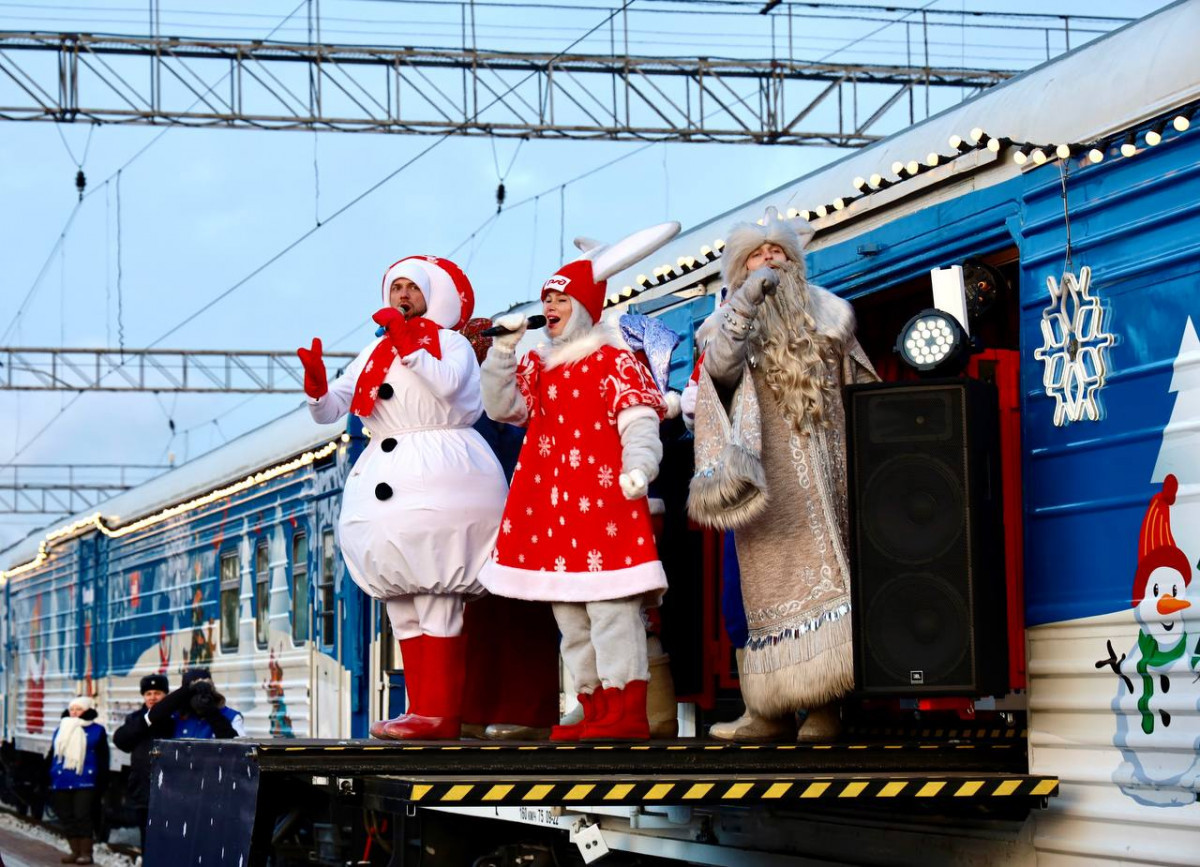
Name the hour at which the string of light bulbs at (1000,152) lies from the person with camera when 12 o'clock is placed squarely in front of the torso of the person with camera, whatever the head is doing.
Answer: The string of light bulbs is roughly at 11 o'clock from the person with camera.

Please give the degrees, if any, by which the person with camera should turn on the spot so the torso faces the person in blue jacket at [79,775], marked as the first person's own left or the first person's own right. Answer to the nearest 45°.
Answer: approximately 180°

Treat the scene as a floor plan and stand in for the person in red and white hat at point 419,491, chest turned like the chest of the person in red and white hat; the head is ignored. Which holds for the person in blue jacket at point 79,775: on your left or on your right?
on your right

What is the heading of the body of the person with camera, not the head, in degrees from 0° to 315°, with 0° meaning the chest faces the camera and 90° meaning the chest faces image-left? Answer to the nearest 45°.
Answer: approximately 0°

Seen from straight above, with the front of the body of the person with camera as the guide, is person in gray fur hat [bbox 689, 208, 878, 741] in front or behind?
in front

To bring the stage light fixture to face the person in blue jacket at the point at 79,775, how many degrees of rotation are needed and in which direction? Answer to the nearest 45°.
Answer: approximately 90° to its right

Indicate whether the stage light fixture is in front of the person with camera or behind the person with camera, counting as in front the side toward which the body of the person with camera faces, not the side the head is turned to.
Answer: in front

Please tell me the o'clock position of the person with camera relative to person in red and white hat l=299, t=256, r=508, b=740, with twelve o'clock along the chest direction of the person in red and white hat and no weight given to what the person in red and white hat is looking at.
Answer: The person with camera is roughly at 4 o'clock from the person in red and white hat.

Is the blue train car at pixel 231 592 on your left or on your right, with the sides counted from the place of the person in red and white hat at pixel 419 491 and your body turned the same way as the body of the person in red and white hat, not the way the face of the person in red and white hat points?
on your right

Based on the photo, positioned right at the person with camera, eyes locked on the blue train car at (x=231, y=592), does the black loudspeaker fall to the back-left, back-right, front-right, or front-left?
back-right

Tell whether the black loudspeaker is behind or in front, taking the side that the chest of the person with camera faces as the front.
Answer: in front

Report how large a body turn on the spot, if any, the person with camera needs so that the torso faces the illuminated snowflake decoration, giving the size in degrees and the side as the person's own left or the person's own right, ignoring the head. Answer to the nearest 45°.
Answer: approximately 45° to the person's own left

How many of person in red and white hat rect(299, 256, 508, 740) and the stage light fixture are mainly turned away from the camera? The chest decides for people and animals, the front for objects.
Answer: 0
